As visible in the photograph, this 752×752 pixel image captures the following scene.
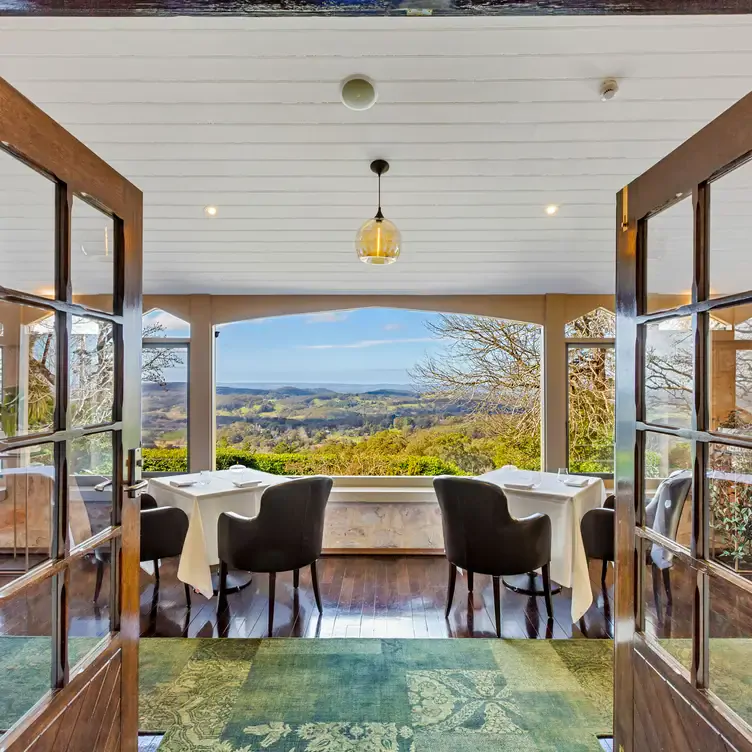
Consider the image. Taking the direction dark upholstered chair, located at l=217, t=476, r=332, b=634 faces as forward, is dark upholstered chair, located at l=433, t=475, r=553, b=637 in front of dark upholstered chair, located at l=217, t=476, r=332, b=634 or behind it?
behind

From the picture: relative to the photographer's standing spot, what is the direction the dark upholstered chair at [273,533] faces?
facing away from the viewer and to the left of the viewer

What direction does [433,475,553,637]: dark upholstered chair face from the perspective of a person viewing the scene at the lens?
facing away from the viewer and to the right of the viewer

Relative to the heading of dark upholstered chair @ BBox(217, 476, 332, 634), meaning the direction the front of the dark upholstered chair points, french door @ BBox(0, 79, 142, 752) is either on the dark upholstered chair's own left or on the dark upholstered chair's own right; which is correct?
on the dark upholstered chair's own left

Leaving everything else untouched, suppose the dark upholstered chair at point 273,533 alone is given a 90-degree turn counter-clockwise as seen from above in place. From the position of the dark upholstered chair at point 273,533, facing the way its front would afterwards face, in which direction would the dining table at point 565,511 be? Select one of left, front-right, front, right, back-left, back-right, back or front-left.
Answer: back-left

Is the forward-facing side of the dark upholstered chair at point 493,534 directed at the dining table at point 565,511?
yes

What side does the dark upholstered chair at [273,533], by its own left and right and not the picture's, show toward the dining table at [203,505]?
front

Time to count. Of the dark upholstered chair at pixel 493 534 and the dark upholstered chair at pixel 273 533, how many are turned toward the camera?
0
